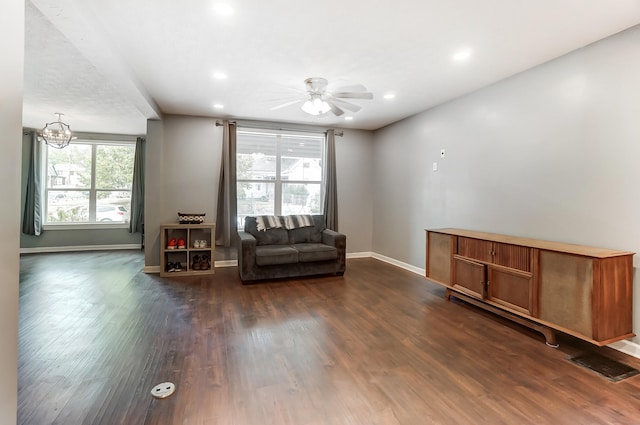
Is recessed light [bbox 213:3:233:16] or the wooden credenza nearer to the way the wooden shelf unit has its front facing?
the recessed light

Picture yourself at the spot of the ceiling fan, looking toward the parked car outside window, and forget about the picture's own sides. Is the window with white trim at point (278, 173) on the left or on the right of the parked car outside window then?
right

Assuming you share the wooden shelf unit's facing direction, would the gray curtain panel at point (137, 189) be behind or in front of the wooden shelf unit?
behind

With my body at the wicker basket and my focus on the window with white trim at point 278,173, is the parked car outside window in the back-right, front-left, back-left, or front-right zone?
back-left

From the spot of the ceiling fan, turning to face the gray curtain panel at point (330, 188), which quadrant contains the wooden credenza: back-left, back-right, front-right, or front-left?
back-right

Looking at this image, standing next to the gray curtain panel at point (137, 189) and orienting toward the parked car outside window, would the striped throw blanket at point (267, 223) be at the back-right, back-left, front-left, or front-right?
back-right

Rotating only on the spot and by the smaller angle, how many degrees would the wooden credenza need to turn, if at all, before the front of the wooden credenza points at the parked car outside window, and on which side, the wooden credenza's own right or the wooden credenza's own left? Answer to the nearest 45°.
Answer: approximately 45° to the wooden credenza's own right

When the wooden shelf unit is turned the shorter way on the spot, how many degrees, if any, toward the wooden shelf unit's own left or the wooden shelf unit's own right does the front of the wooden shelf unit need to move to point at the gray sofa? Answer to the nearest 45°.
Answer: approximately 45° to the wooden shelf unit's own left

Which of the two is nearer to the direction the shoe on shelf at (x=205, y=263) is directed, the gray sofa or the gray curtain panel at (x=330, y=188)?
the gray sofa

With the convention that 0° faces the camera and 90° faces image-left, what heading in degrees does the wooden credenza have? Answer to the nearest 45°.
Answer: approximately 45°

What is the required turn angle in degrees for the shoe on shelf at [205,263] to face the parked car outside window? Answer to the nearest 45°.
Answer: approximately 135° to its right
